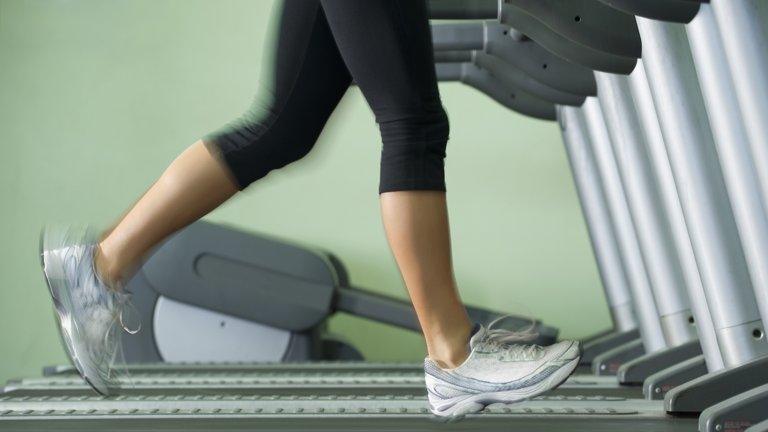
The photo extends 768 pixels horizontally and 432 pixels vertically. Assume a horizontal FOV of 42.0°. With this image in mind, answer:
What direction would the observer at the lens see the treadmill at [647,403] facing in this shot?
facing to the right of the viewer
